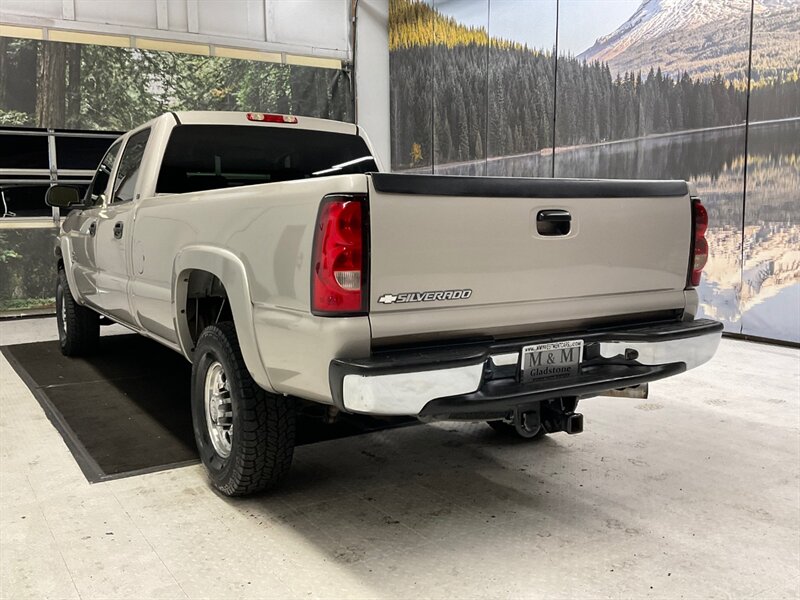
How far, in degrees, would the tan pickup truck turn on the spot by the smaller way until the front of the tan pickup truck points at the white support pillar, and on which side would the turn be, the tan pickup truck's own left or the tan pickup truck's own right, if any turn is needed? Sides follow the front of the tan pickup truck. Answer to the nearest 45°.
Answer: approximately 45° to the tan pickup truck's own right

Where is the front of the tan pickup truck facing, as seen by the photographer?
facing away from the viewer and to the left of the viewer
